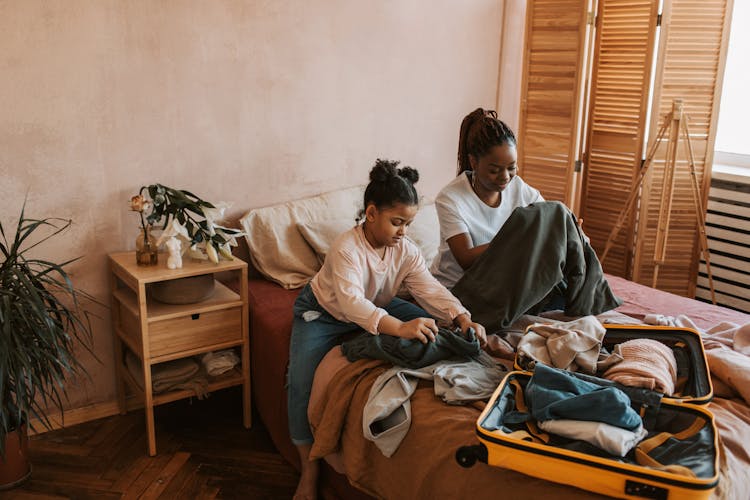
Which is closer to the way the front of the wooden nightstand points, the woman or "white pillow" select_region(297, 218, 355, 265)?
the woman

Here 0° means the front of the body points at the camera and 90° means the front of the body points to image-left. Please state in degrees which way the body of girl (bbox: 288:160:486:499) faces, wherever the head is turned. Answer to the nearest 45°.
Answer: approximately 315°

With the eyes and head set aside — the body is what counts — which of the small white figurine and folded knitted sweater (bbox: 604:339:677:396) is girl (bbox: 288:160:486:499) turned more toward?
the folded knitted sweater

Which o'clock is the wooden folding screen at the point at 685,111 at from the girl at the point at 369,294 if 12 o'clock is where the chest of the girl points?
The wooden folding screen is roughly at 9 o'clock from the girl.

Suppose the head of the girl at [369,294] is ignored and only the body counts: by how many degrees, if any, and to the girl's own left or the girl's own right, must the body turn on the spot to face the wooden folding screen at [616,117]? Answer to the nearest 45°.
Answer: approximately 90° to the girl's own left

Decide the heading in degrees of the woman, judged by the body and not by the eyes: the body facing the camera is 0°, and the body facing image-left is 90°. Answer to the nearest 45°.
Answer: approximately 315°

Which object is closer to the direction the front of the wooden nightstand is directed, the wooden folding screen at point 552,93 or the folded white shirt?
the folded white shirt

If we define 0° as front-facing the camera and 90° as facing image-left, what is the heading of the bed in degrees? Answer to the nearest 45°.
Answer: approximately 315°
